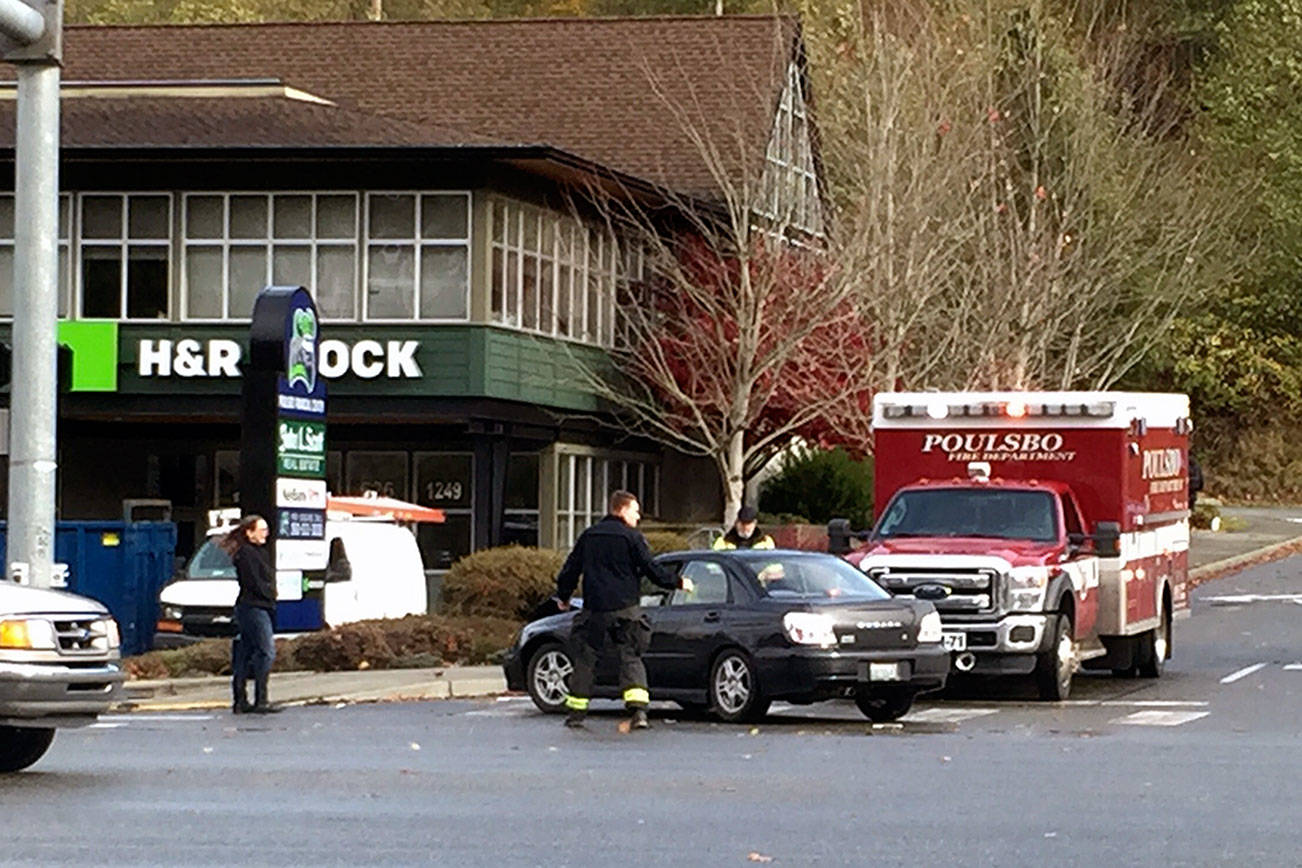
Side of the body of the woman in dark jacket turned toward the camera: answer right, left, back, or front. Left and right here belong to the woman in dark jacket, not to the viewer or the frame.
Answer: right

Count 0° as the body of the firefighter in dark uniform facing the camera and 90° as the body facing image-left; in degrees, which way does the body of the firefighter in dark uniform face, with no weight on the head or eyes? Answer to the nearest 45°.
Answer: approximately 225°

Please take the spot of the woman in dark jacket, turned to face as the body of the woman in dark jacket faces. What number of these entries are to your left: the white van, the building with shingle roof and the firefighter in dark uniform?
2

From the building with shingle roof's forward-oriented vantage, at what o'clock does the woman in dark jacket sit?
The woman in dark jacket is roughly at 12 o'clock from the building with shingle roof.

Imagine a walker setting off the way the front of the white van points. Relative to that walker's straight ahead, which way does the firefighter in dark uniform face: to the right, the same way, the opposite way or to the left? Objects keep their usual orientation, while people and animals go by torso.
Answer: the opposite way

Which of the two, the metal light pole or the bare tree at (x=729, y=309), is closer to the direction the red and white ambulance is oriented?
the metal light pole
